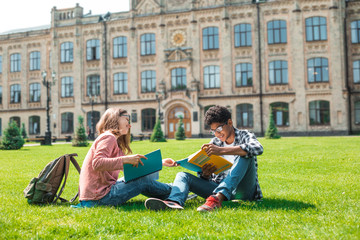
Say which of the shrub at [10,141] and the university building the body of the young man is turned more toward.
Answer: the shrub

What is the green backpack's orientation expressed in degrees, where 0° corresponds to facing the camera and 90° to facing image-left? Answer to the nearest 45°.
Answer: approximately 90°

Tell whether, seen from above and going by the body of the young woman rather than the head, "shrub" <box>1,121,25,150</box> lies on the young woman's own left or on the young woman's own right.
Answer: on the young woman's own left

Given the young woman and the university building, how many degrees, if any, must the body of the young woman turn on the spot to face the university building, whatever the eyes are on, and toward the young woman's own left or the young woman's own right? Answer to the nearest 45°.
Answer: approximately 90° to the young woman's own left

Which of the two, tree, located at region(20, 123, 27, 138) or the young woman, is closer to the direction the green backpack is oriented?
the tree

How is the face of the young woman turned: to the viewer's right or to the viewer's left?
to the viewer's right

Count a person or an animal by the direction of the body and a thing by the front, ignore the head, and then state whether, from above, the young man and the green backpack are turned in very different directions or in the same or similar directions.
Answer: same or similar directions

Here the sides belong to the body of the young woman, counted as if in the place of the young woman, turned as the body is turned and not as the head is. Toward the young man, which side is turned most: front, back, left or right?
front

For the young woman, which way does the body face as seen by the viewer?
to the viewer's right

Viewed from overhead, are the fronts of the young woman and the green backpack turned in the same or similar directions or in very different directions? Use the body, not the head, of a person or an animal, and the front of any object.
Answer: very different directions

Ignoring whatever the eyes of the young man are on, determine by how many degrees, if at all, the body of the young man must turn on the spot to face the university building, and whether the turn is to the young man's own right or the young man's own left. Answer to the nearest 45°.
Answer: approximately 135° to the young man's own right

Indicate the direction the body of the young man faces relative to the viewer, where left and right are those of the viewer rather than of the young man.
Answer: facing the viewer and to the left of the viewer

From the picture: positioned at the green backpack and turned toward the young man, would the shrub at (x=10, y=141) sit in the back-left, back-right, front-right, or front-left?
back-left

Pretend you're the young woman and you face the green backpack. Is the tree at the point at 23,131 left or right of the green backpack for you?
right

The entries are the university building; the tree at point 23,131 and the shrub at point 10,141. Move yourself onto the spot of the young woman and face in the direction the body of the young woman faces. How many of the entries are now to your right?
0

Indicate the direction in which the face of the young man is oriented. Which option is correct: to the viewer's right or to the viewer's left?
to the viewer's left

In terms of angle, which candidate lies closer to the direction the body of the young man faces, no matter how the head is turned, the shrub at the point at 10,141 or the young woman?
the young woman
